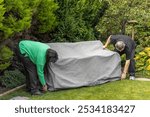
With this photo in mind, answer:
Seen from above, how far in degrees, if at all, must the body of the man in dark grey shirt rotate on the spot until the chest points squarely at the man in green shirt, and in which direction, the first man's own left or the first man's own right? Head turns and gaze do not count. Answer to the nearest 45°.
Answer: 0° — they already face them

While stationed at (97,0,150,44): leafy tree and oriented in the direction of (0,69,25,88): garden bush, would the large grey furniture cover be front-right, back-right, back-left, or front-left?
front-left

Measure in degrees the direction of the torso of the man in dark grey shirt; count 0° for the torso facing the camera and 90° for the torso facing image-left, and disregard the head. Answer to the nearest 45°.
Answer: approximately 45°

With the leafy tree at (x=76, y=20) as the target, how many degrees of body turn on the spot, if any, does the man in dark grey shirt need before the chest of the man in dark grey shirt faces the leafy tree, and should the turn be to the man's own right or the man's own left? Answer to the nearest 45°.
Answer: approximately 90° to the man's own right

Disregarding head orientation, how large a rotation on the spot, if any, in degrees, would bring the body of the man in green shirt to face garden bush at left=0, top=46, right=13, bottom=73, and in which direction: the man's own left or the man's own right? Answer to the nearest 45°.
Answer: approximately 180°

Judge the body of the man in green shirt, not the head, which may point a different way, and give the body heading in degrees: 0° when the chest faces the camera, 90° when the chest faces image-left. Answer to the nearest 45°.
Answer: approximately 270°

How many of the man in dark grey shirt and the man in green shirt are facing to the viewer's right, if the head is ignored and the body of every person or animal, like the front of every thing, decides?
1

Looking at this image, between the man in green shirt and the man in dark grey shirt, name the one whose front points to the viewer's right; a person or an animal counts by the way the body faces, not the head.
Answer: the man in green shirt
